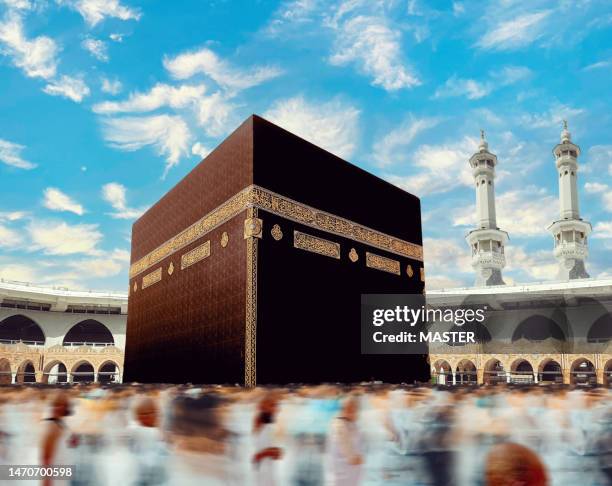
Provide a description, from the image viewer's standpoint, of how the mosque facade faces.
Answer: facing the viewer

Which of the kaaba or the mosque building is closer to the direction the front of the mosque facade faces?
the kaaba

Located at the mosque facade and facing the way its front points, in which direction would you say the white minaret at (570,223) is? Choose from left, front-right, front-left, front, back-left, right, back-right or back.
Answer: left

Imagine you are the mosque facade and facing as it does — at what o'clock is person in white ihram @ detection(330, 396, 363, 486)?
The person in white ihram is roughly at 12 o'clock from the mosque facade.

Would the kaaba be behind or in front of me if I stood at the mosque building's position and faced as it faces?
in front

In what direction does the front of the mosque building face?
toward the camera

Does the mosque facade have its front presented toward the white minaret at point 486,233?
no

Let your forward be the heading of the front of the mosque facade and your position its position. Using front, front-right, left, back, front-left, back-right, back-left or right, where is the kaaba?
front

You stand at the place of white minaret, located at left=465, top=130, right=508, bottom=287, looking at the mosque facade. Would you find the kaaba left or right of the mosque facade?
left

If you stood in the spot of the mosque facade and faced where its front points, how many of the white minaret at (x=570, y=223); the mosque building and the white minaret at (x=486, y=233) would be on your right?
0

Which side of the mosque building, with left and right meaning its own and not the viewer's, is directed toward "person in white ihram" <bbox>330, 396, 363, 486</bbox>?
front
